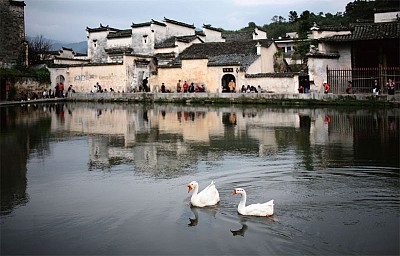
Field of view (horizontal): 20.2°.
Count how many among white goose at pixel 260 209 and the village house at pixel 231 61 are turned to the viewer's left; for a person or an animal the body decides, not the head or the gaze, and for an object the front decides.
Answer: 1

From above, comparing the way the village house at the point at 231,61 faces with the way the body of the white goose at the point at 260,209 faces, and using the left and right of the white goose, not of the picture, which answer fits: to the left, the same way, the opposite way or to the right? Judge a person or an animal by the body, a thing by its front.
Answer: to the left

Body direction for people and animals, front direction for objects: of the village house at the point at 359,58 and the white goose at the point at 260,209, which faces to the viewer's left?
the white goose

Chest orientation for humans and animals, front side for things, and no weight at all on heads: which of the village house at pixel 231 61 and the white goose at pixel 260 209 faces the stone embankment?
the village house

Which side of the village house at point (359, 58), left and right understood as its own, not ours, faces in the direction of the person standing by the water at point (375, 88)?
front

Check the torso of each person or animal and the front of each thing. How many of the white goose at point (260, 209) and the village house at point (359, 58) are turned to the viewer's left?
1

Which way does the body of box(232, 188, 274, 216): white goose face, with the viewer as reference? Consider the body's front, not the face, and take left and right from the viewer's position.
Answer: facing to the left of the viewer

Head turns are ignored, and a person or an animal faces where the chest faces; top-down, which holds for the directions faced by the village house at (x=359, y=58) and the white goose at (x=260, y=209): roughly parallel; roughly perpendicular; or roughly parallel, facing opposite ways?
roughly perpendicular

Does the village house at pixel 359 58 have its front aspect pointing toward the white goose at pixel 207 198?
yes

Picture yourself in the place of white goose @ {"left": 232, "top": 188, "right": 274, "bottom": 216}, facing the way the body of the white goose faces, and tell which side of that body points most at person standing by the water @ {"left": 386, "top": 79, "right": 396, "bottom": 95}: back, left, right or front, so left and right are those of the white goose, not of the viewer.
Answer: right
